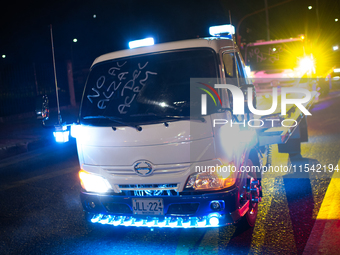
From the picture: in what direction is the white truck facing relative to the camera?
toward the camera
